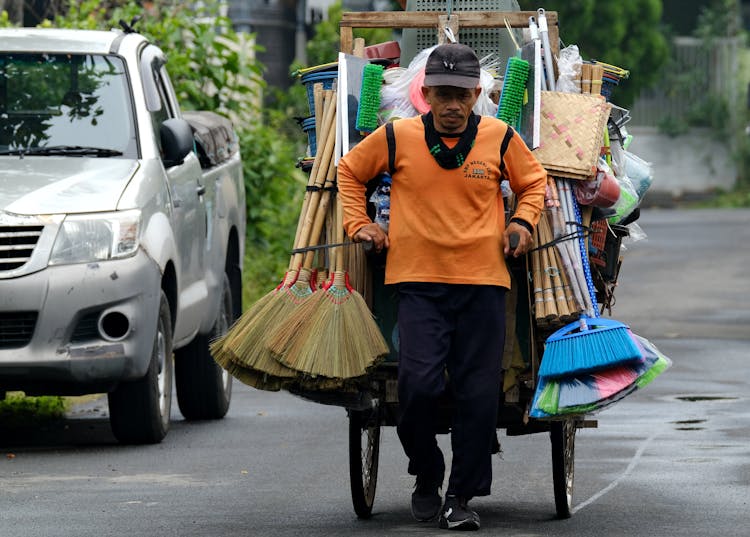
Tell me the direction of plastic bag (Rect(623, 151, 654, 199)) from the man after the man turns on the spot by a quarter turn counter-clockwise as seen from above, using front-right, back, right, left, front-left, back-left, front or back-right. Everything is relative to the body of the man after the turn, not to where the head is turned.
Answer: front-left

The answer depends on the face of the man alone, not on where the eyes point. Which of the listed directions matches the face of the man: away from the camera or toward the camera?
toward the camera

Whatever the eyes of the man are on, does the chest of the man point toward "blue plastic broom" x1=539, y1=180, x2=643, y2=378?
no

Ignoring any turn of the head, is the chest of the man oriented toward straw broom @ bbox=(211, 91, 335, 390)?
no

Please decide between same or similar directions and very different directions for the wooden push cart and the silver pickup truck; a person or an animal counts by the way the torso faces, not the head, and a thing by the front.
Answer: same or similar directions

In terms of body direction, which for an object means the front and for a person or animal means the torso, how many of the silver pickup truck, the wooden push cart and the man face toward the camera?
3

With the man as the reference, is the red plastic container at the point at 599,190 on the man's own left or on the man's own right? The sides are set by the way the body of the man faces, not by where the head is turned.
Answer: on the man's own left

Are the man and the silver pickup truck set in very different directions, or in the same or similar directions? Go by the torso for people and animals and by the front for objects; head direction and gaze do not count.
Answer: same or similar directions

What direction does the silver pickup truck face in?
toward the camera

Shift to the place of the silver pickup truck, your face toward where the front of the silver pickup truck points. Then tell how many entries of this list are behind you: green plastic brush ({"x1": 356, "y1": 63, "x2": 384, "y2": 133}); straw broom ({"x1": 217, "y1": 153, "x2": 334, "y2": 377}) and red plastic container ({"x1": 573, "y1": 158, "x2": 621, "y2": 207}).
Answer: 0

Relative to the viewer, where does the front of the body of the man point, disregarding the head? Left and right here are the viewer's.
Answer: facing the viewer

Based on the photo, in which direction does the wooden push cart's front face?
toward the camera

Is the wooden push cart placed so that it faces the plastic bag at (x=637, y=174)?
no
